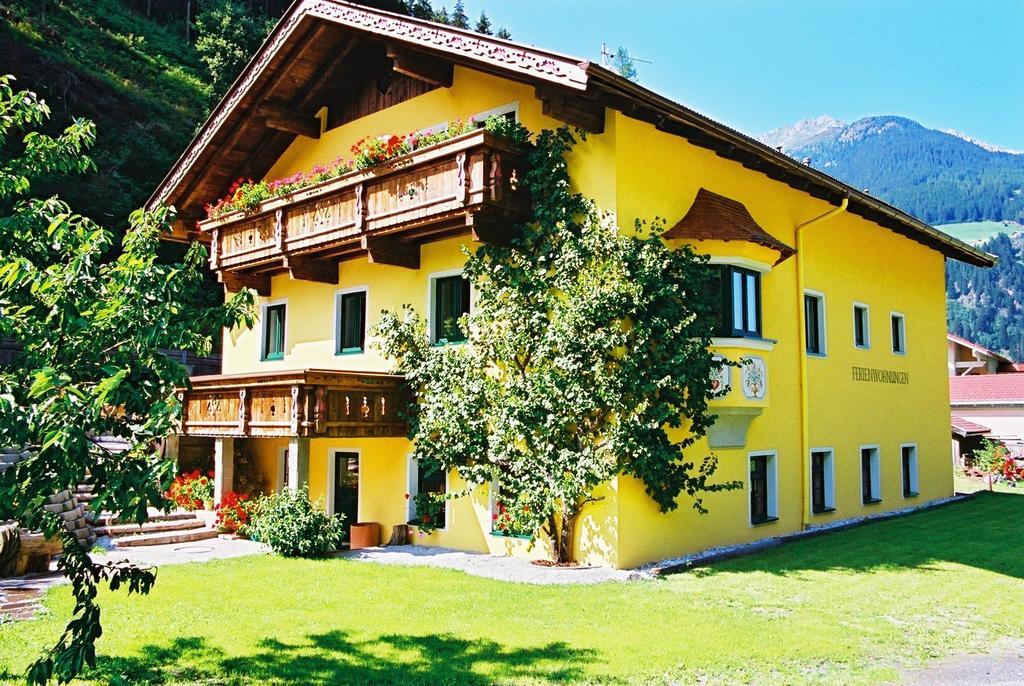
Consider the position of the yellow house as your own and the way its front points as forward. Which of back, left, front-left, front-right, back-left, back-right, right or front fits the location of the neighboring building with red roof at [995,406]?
back

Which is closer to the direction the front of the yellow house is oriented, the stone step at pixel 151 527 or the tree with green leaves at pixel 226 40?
the stone step

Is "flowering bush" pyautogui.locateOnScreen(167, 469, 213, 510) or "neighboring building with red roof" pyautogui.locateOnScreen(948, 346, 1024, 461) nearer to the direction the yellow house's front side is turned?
the flowering bush

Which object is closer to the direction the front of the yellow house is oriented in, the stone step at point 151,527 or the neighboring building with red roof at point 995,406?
the stone step

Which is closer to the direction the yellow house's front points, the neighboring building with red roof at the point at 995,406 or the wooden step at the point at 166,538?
the wooden step

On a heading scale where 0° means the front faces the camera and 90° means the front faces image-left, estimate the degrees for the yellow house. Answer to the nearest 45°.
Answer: approximately 45°

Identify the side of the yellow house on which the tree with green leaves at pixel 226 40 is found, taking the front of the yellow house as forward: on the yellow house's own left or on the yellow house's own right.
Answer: on the yellow house's own right

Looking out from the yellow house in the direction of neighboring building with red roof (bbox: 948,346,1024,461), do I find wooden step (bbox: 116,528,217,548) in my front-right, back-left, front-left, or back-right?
back-left

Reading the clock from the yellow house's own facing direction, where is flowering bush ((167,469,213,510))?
The flowering bush is roughly at 2 o'clock from the yellow house.
